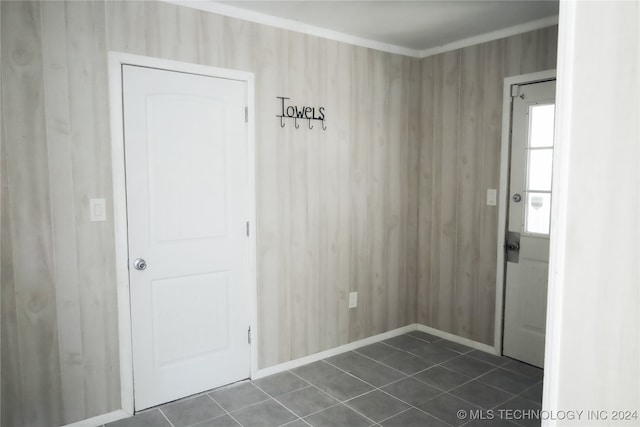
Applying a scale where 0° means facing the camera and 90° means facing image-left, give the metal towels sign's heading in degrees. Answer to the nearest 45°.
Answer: approximately 315°

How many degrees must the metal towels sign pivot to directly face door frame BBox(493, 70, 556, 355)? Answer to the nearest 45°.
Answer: approximately 45° to its left

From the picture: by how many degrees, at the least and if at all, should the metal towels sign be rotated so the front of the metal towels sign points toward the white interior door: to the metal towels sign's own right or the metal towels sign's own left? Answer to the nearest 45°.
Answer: approximately 90° to the metal towels sign's own right

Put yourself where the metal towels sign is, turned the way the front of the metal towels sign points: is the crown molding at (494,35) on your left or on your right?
on your left
